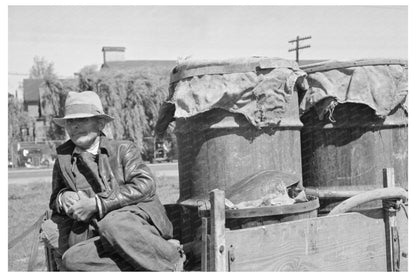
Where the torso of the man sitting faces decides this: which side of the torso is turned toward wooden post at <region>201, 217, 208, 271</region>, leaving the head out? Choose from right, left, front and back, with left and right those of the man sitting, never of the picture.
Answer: left

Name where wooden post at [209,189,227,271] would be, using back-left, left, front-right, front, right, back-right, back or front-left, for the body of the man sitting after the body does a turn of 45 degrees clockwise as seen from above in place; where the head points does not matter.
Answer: back-left

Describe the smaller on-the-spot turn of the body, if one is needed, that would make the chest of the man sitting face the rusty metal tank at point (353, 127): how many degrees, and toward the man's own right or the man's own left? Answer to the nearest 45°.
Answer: approximately 135° to the man's own left
